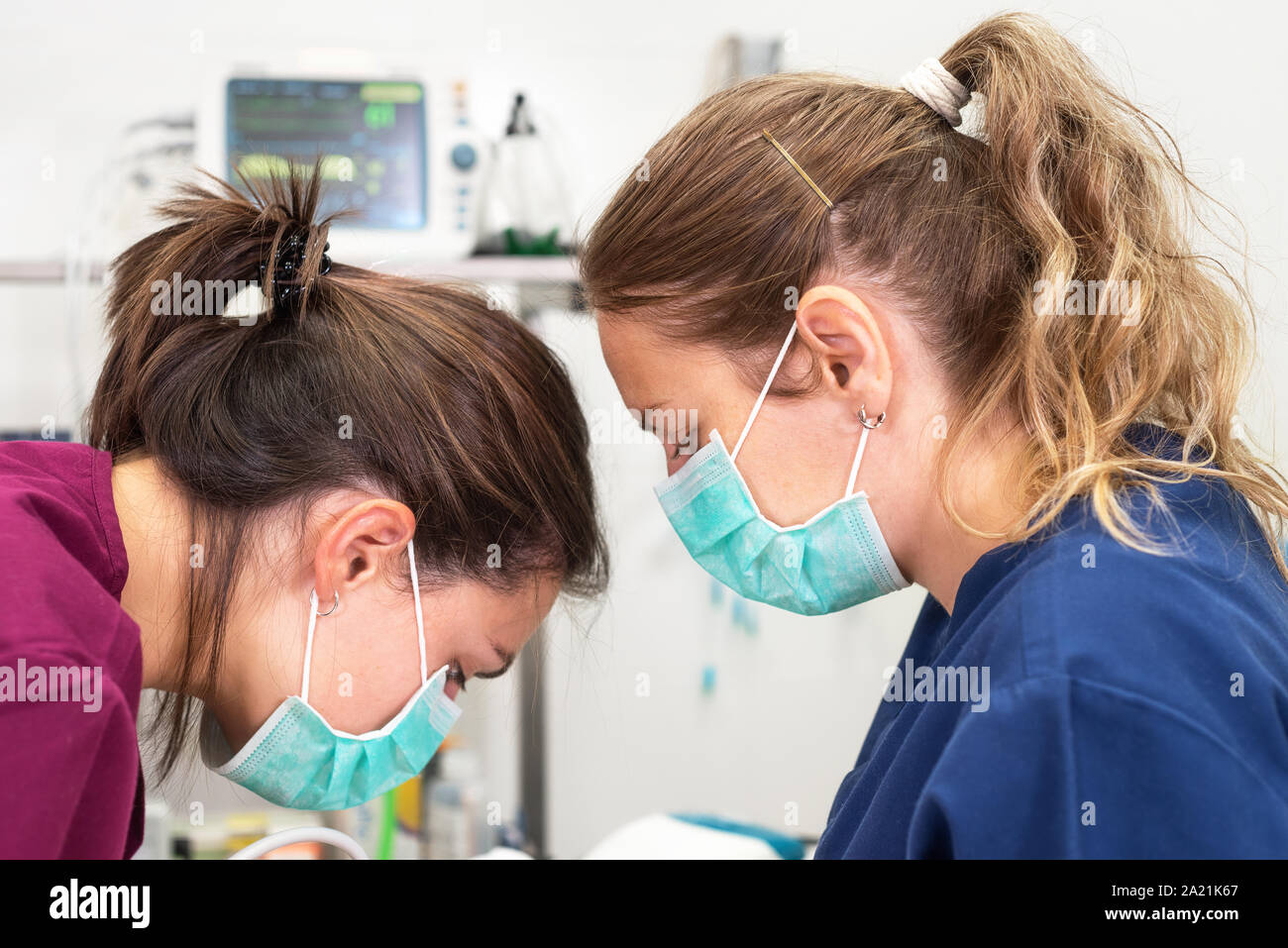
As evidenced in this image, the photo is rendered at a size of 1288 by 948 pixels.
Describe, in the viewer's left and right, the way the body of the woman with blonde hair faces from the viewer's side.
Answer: facing to the left of the viewer

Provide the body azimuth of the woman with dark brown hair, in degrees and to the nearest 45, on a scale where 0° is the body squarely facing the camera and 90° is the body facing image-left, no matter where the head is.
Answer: approximately 270°

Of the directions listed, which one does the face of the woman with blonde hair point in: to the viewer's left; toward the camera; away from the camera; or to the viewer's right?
to the viewer's left

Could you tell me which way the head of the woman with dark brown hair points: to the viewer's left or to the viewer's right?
to the viewer's right

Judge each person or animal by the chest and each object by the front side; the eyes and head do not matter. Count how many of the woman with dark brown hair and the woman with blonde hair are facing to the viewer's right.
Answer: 1

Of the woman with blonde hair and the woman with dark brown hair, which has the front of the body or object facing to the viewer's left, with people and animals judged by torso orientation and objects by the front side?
the woman with blonde hair
